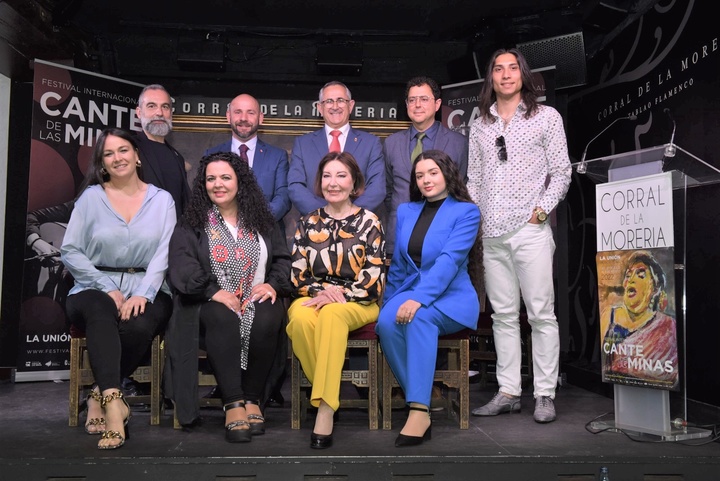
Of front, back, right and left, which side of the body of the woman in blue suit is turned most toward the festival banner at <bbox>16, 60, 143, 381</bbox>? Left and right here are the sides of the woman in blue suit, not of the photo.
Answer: right

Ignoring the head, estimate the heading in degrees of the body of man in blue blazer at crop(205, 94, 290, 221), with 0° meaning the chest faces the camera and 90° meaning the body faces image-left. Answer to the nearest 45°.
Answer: approximately 0°

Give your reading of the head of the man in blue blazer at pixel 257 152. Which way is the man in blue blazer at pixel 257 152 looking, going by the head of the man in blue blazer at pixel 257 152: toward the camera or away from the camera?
toward the camera

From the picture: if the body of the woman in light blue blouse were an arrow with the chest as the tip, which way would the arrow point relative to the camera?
toward the camera

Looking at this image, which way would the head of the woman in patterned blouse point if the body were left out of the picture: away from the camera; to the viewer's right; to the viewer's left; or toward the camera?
toward the camera

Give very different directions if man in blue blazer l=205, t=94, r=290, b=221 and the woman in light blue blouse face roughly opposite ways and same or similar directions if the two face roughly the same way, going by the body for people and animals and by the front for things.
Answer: same or similar directions

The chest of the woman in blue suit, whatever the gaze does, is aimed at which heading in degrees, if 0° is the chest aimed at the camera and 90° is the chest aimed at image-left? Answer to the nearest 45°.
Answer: approximately 45°

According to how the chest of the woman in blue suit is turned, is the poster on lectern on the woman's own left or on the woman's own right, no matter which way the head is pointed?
on the woman's own left

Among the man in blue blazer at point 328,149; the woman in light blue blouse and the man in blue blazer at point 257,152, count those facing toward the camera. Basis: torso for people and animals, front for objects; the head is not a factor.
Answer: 3

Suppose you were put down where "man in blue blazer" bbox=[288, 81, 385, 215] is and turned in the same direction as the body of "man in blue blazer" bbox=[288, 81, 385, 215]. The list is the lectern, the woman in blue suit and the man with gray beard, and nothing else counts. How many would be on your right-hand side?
1

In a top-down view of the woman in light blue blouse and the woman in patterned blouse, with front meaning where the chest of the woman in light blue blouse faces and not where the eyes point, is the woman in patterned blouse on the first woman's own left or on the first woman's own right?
on the first woman's own left

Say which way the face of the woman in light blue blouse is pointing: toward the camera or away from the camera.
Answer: toward the camera

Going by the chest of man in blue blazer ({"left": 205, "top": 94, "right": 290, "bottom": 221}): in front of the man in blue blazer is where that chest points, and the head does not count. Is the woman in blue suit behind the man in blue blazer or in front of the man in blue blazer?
in front

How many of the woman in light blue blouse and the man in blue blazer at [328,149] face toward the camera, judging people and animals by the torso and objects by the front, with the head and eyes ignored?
2

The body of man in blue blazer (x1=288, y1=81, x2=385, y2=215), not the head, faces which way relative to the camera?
toward the camera
